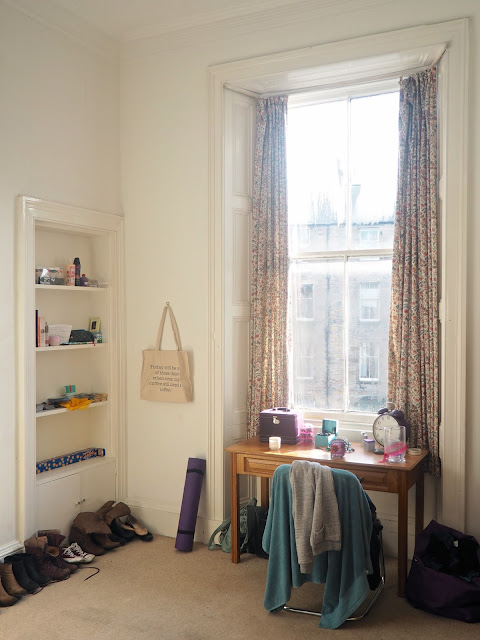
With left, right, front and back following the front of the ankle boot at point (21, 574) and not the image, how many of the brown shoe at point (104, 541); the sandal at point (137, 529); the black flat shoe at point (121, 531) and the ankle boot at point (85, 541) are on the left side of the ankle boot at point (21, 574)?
4

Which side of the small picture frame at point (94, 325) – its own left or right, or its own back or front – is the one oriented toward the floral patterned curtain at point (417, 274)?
front

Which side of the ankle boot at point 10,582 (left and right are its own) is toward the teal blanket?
front

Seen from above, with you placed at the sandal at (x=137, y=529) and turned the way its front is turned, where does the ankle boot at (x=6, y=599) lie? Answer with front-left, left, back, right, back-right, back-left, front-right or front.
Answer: right

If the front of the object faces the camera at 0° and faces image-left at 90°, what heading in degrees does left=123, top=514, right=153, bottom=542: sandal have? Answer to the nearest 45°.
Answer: approximately 315°

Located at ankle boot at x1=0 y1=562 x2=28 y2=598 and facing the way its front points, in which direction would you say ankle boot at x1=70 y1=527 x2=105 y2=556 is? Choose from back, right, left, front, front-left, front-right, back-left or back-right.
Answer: left

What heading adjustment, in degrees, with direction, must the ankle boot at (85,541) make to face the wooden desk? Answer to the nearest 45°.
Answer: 0° — it already faces it

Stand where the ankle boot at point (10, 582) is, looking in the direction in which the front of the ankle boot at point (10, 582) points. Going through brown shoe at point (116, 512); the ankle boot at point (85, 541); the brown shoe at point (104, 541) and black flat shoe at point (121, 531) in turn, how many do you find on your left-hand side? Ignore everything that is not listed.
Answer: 4

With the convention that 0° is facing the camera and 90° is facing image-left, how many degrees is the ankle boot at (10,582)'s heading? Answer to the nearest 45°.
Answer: approximately 315°

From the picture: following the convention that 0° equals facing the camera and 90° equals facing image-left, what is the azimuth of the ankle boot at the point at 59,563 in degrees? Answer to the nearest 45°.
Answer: approximately 315°

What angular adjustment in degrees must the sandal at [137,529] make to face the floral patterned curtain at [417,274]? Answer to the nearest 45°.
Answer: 0° — it already faces it

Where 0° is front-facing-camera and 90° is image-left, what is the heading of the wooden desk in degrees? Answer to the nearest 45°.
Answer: approximately 0°
